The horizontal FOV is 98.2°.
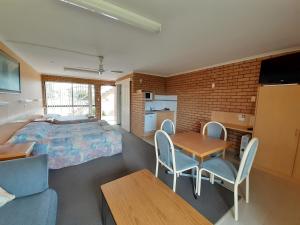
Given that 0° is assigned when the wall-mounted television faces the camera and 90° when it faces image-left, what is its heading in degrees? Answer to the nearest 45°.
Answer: approximately 45°

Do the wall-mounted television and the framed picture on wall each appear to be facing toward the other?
yes

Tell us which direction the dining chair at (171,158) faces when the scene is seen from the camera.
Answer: facing away from the viewer and to the right of the viewer

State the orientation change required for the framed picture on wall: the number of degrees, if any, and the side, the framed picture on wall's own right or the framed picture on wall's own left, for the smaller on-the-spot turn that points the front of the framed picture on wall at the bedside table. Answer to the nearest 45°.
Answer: approximately 45° to the framed picture on wall's own right

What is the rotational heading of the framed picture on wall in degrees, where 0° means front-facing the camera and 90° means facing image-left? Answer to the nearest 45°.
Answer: approximately 315°

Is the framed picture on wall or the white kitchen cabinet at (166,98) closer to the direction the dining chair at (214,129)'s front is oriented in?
the framed picture on wall

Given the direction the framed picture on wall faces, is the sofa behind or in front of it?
in front

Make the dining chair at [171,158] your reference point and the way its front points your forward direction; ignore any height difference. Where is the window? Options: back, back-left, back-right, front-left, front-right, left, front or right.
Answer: left

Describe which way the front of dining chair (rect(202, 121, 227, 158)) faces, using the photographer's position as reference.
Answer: facing the viewer and to the left of the viewer

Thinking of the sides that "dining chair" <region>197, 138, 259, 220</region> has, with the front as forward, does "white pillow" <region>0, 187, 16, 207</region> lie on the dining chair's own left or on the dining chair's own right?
on the dining chair's own left

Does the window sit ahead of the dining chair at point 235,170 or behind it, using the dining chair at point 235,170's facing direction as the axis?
ahead

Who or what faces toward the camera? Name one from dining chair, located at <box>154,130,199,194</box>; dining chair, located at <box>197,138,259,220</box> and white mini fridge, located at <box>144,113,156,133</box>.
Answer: the white mini fridge

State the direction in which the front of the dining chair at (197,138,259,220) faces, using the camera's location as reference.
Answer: facing away from the viewer and to the left of the viewer

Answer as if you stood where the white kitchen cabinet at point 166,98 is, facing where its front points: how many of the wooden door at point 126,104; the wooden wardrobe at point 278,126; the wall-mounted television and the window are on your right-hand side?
2

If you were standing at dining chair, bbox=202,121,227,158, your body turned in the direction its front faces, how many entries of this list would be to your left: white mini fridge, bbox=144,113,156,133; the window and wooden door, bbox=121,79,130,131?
0

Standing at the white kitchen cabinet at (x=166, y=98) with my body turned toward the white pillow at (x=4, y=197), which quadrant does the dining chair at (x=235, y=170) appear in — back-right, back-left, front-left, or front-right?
front-left

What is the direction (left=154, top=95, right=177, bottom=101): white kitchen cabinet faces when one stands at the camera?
facing the viewer

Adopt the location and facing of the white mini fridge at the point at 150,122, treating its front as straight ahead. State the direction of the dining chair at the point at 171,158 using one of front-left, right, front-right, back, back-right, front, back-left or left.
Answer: front

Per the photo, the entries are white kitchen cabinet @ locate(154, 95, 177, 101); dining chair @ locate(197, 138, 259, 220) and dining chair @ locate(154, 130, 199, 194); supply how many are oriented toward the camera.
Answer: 1
